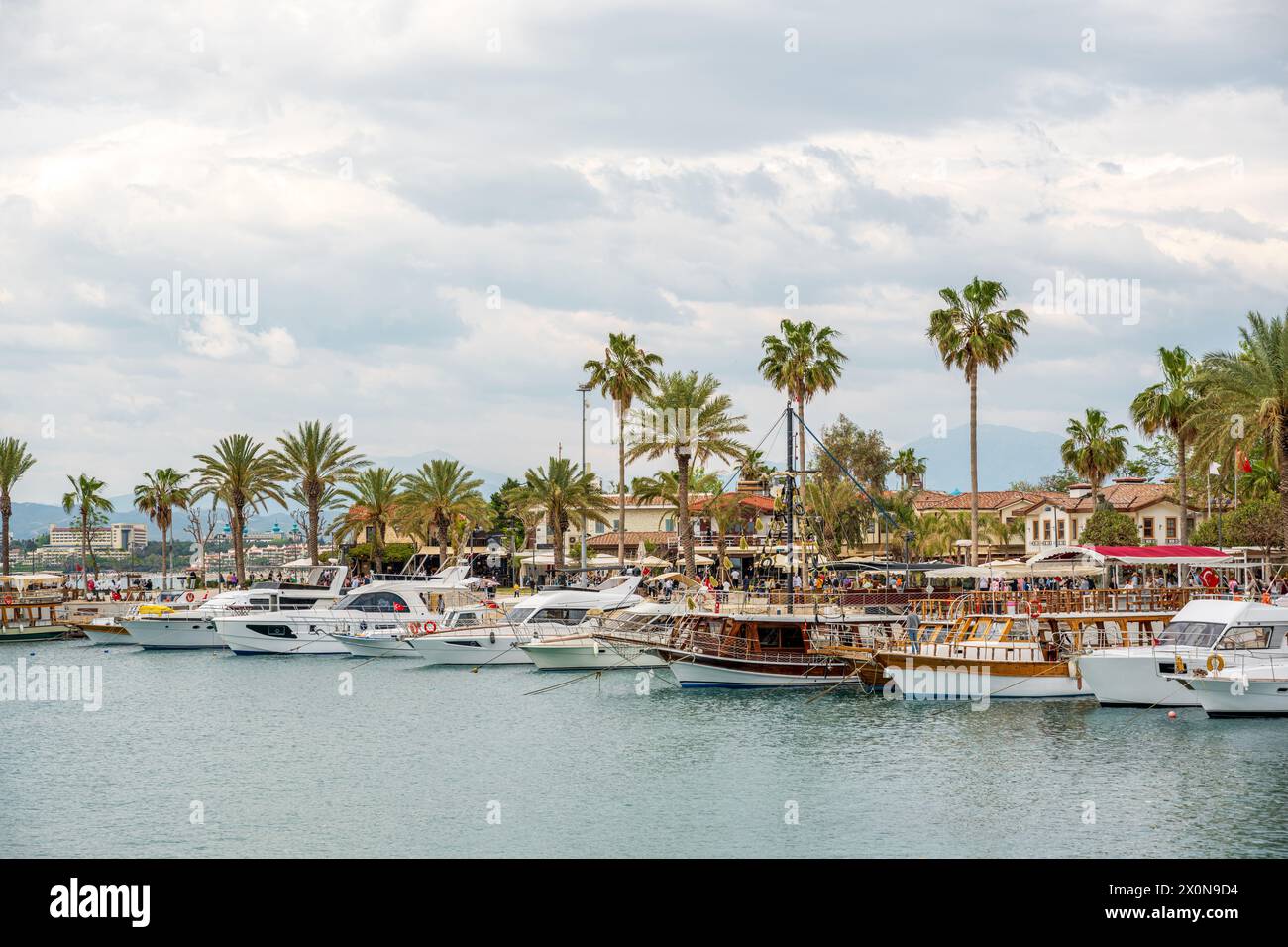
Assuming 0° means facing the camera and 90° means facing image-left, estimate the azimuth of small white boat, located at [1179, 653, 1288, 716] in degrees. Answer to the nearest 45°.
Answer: approximately 90°

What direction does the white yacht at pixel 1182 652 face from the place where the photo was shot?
facing the viewer and to the left of the viewer

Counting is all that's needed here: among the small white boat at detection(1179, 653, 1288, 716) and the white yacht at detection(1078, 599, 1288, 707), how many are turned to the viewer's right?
0

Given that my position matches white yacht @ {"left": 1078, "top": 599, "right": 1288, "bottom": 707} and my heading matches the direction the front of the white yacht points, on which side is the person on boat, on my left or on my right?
on my right

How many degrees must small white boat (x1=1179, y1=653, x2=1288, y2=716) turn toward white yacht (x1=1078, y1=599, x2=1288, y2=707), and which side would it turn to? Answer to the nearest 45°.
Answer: approximately 45° to its right

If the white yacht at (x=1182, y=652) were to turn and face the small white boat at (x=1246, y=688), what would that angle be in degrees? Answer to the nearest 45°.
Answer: approximately 90° to its left
